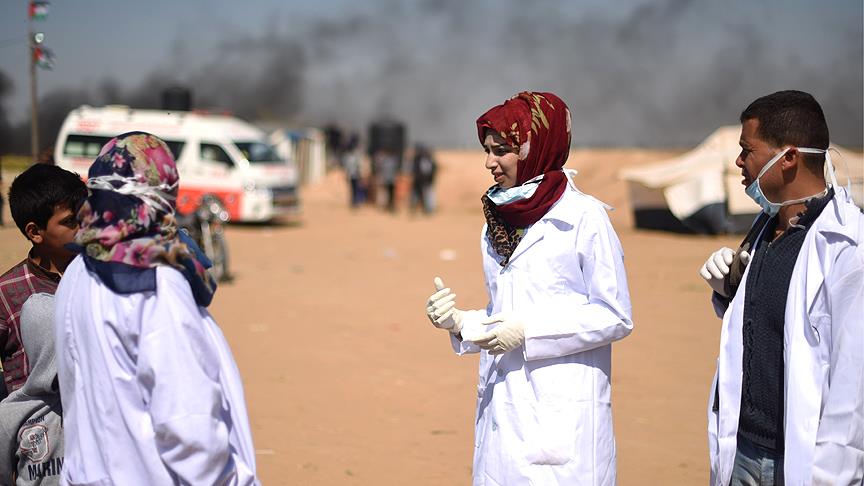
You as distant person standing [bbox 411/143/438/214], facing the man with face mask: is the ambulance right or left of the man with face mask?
right

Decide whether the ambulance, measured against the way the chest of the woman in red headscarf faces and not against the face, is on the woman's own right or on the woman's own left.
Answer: on the woman's own right

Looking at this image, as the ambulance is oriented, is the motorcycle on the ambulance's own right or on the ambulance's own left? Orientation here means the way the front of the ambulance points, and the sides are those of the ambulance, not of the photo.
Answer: on the ambulance's own right

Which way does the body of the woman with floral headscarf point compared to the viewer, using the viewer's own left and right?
facing away from the viewer and to the right of the viewer

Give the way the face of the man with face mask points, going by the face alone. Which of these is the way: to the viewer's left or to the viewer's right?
to the viewer's left

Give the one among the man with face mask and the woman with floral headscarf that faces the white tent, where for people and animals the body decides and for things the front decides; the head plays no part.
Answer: the woman with floral headscarf

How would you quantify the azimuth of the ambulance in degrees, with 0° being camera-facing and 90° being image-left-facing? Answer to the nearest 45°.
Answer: approximately 315°

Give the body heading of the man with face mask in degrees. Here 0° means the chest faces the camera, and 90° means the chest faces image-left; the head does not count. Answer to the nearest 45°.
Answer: approximately 45°

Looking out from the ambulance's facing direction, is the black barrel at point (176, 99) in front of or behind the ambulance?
behind
